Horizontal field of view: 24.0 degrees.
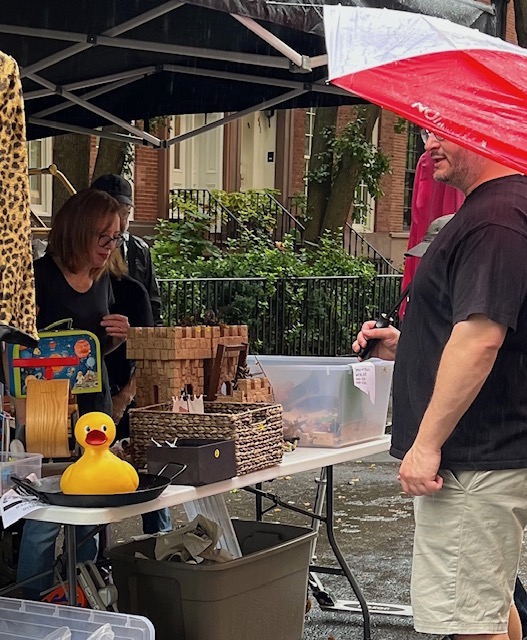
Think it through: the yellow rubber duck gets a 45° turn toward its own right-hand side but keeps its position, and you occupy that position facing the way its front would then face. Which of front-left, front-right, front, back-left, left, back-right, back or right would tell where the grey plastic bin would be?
back

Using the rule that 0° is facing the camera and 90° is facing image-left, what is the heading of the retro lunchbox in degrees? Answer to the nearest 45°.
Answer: approximately 0°

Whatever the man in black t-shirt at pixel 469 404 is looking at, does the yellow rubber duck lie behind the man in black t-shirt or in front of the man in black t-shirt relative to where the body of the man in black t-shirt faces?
in front

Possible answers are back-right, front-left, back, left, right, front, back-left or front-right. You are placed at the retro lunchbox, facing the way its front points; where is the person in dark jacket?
back

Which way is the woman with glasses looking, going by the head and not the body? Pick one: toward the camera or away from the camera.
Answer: toward the camera

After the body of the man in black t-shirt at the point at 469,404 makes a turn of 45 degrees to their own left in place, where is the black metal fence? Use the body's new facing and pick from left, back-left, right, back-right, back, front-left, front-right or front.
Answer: back-right

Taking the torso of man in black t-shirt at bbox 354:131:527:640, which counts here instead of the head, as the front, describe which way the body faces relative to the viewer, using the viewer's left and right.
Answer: facing to the left of the viewer

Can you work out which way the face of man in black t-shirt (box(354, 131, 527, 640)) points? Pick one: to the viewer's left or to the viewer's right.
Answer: to the viewer's left

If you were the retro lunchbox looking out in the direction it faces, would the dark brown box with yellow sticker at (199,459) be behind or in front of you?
in front

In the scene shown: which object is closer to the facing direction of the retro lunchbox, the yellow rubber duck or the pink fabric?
the yellow rubber duck

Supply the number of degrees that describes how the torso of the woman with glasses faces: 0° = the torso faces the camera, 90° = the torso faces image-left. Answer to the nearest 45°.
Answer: approximately 315°

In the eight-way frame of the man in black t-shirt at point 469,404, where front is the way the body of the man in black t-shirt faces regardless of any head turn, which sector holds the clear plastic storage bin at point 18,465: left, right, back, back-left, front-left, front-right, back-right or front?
front
